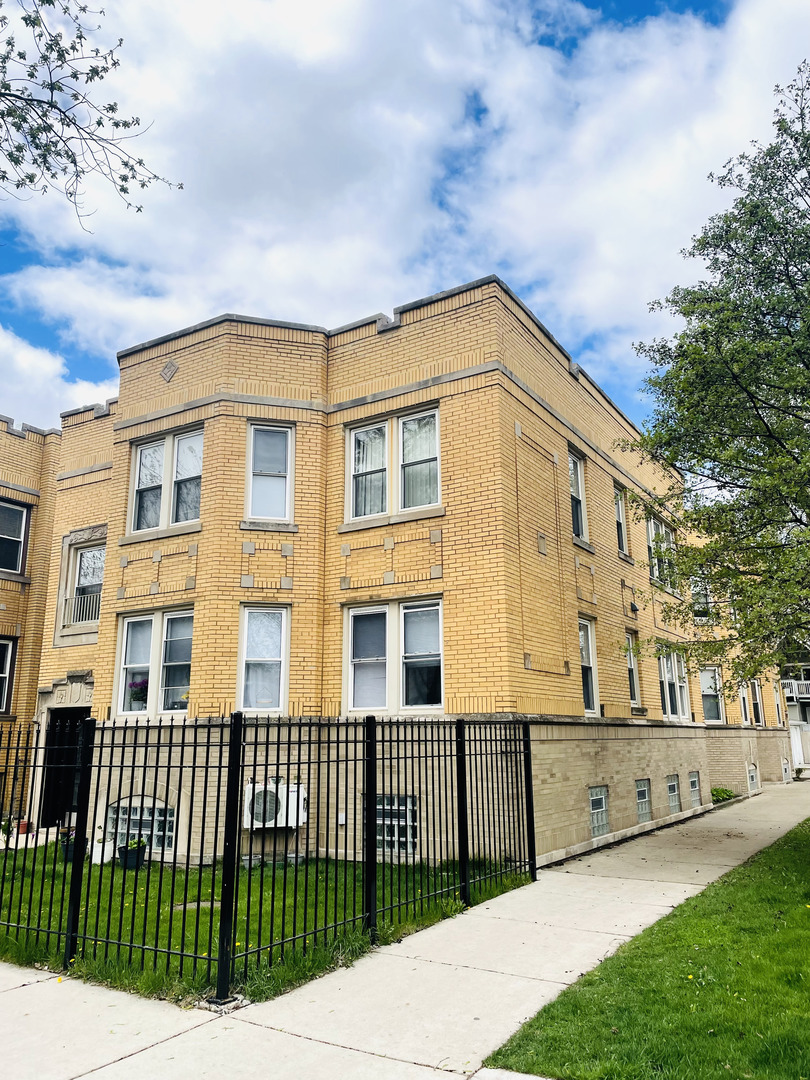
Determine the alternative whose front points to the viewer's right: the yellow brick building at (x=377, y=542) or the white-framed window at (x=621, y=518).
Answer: the white-framed window

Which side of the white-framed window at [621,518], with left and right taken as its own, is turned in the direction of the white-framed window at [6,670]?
back

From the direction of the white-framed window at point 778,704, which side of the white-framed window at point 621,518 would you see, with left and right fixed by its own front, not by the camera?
left

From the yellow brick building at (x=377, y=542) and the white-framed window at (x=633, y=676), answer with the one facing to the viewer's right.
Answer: the white-framed window

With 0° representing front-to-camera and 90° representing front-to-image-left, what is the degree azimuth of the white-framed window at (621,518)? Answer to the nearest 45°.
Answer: approximately 270°

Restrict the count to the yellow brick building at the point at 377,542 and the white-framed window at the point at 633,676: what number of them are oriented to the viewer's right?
1

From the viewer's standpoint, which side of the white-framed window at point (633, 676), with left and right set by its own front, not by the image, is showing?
right

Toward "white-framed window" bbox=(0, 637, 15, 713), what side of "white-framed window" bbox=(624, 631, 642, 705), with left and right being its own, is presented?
back

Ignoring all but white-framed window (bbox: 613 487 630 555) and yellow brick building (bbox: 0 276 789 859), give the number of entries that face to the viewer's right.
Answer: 1
